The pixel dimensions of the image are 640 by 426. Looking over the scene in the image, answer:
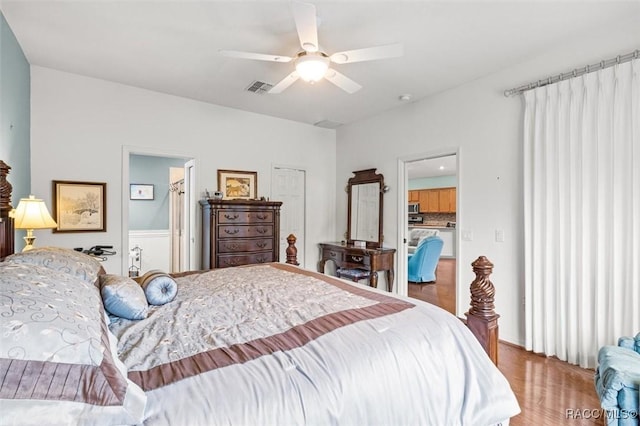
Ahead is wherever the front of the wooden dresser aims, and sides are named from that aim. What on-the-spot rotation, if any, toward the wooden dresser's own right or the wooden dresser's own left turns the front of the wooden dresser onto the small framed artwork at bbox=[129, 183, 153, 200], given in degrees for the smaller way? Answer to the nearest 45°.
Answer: approximately 180°

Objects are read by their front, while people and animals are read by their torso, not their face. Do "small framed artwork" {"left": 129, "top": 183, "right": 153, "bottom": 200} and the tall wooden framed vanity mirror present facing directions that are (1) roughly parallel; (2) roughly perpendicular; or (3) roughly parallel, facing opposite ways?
roughly perpendicular

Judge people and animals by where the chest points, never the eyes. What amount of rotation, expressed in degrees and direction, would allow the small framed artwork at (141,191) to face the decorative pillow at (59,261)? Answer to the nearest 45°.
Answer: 0° — it already faces it

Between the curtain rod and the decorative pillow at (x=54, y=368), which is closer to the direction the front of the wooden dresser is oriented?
the curtain rod

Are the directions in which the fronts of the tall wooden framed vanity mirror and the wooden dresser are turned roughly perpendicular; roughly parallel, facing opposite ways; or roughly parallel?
roughly perpendicular

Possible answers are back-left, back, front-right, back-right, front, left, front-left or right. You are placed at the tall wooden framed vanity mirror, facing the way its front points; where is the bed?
front-left

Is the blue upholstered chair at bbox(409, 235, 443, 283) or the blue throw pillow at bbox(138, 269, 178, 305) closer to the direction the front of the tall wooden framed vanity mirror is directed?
the blue throw pillow

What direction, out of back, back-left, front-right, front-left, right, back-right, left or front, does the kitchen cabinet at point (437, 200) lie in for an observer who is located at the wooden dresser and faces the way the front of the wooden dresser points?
left

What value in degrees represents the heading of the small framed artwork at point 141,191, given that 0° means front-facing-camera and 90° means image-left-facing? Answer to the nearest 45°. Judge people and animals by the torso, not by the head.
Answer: approximately 0°

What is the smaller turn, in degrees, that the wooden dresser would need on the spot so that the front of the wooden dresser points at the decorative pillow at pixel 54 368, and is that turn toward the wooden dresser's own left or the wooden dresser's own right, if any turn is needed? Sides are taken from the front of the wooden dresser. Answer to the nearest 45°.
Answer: approximately 45° to the wooden dresser's own right

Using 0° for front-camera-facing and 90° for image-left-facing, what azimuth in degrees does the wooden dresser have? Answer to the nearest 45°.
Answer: approximately 315°

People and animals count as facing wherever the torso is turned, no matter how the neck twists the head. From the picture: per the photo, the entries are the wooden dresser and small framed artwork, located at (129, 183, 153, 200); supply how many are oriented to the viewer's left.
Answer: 0
